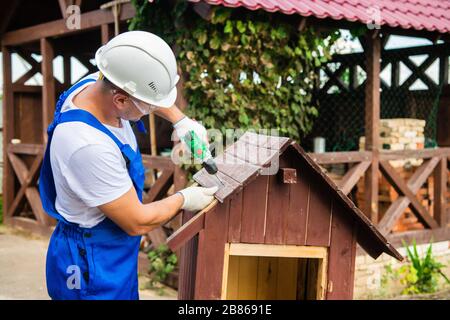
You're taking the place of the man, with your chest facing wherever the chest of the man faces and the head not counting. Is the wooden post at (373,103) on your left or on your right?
on your left

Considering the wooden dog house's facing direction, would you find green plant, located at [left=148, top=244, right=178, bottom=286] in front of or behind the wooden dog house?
behind

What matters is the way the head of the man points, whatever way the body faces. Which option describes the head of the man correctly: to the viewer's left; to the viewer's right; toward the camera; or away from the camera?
to the viewer's right

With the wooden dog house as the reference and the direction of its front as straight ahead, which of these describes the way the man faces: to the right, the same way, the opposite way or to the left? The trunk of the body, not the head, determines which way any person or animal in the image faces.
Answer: to the left

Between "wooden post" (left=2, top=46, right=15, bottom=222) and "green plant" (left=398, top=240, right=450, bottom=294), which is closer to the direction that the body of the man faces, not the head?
the green plant

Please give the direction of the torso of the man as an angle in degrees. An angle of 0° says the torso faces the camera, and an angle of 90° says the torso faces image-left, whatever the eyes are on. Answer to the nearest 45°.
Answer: approximately 270°

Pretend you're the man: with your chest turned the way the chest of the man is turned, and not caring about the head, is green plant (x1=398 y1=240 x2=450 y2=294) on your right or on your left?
on your left

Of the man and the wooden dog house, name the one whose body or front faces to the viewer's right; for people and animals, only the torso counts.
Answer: the man

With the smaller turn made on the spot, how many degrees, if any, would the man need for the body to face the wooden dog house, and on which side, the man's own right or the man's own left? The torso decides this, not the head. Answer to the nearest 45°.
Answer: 0° — they already face it

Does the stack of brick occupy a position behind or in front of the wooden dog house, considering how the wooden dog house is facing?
behind

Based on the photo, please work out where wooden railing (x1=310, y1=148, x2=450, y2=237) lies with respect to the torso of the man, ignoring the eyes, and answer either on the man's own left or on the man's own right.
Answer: on the man's own left

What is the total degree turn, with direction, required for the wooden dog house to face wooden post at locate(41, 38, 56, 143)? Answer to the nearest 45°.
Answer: approximately 135° to its right

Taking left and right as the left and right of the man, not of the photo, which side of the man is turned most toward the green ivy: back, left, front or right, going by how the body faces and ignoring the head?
left

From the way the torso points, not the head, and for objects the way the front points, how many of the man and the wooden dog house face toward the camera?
1

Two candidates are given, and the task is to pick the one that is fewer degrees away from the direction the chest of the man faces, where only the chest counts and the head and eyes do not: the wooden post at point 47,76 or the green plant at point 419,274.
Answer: the green plant

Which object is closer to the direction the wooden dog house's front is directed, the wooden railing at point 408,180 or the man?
the man
